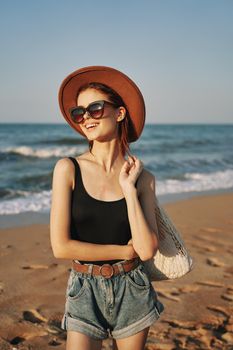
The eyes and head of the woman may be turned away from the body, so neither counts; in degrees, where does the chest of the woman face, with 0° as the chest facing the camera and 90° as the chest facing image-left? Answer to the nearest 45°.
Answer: approximately 0°
